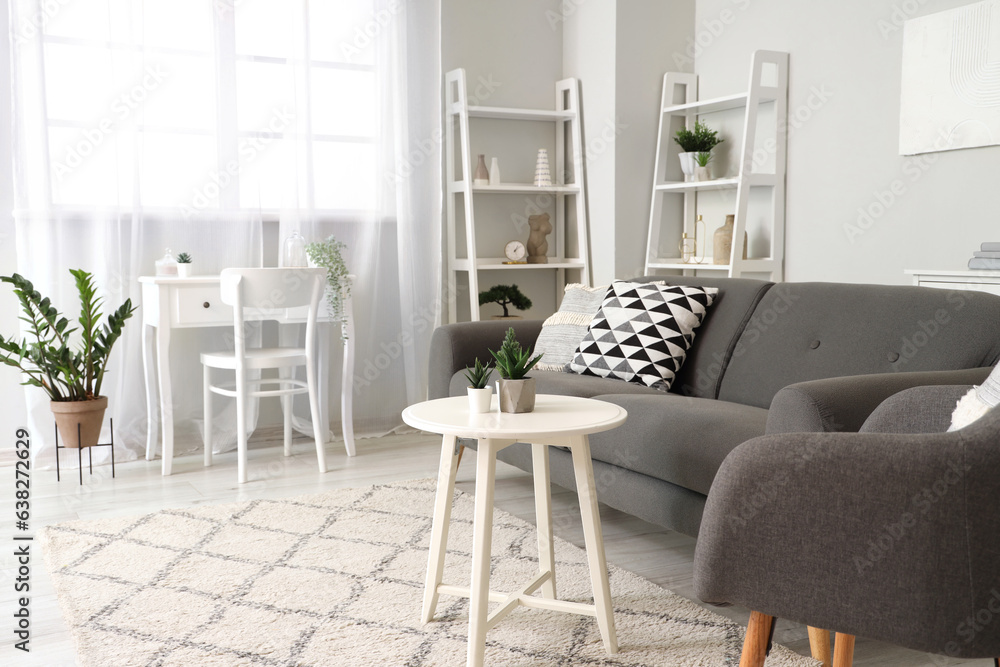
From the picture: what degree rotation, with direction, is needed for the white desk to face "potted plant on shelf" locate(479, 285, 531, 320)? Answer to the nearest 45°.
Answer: approximately 45° to its left

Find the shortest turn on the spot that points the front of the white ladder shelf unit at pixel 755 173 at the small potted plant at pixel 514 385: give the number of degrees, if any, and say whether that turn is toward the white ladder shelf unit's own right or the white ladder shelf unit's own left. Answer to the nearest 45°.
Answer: approximately 45° to the white ladder shelf unit's own left

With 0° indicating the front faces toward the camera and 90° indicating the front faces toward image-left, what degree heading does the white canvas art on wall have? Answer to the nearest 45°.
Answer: approximately 45°

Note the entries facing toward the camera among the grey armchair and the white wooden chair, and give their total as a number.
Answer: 0

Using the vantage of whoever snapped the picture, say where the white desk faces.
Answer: facing the viewer and to the right of the viewer

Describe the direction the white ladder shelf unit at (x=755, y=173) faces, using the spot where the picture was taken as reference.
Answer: facing the viewer and to the left of the viewer

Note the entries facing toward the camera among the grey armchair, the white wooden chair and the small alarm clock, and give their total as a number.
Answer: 1

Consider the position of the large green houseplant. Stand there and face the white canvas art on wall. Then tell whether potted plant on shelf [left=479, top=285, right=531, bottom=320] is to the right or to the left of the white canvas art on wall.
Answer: left

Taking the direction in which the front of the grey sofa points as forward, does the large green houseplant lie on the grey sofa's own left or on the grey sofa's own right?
on the grey sofa's own right

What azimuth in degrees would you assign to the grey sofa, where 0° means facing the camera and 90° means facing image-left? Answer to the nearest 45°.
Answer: approximately 45°

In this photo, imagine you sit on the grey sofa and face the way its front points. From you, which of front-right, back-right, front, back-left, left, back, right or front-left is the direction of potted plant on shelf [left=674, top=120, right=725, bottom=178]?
back-right

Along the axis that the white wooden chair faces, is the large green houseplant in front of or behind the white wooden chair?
in front

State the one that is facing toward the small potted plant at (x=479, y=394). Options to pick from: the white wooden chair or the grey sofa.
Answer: the grey sofa

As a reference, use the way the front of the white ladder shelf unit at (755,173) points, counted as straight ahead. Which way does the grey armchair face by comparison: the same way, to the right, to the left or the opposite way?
to the right

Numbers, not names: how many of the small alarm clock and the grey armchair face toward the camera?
1
